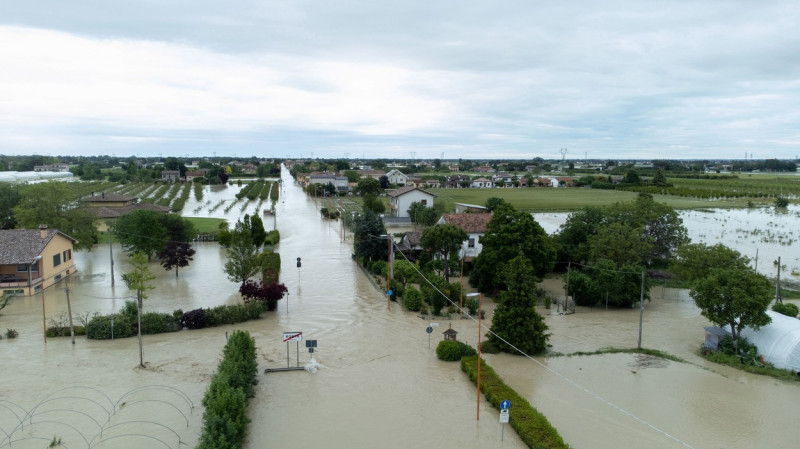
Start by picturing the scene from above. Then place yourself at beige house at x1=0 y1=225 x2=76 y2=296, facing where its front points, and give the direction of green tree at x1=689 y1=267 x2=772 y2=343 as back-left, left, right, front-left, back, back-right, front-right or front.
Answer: front-left

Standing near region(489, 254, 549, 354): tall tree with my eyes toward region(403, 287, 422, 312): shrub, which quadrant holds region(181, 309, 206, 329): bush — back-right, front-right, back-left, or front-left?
front-left

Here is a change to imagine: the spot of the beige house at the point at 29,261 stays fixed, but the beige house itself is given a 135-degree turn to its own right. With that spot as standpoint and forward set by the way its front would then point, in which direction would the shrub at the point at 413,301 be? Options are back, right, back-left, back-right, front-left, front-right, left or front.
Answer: back

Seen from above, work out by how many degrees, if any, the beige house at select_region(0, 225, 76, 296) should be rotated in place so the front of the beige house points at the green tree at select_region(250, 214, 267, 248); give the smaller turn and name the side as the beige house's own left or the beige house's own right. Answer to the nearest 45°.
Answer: approximately 135° to the beige house's own left

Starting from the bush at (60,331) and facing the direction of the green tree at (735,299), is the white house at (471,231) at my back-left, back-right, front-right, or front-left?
front-left

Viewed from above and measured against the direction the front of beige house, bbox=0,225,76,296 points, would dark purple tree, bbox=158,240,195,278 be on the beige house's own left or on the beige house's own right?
on the beige house's own left

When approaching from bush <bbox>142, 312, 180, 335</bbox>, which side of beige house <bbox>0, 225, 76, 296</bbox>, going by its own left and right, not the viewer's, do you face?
front

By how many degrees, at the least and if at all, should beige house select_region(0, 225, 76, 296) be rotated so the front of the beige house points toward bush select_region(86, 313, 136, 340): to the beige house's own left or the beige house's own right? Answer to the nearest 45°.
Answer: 0° — it already faces it

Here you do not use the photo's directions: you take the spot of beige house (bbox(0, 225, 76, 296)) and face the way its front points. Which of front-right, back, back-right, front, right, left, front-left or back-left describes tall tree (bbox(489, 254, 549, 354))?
front-left

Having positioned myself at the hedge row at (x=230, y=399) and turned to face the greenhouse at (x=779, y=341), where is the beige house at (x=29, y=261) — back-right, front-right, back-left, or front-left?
back-left

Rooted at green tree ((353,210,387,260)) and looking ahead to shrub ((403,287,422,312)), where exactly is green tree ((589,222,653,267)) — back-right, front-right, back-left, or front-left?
front-left

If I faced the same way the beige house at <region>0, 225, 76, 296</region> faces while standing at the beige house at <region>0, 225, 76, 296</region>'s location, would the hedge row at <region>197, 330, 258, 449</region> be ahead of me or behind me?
ahead

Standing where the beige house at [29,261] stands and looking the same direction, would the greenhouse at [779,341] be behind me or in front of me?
in front

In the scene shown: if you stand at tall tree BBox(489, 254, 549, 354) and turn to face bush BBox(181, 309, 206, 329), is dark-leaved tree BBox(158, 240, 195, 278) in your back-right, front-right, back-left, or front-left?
front-right

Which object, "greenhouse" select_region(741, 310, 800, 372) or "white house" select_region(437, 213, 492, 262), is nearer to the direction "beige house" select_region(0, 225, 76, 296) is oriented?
the greenhouse
